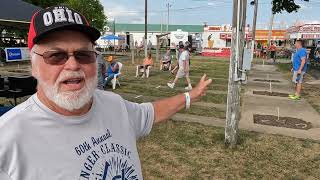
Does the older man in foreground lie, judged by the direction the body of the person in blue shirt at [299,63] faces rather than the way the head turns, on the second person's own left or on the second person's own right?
on the second person's own left

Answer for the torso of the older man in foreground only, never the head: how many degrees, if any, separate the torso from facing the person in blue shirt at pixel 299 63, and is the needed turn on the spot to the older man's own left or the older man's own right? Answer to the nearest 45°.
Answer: approximately 90° to the older man's own left

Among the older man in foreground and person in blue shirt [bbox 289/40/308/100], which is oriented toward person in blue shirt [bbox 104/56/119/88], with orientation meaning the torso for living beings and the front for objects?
person in blue shirt [bbox 289/40/308/100]

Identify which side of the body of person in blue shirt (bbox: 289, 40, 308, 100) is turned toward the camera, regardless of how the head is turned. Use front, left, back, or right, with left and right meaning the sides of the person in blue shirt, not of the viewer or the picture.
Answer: left

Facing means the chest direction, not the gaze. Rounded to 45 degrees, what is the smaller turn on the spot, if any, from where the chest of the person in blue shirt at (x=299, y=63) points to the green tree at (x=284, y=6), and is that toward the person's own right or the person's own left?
approximately 90° to the person's own right

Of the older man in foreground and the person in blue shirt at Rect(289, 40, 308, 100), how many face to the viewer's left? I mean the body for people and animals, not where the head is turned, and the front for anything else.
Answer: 1

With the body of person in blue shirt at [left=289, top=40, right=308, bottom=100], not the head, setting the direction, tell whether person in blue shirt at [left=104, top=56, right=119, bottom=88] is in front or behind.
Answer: in front

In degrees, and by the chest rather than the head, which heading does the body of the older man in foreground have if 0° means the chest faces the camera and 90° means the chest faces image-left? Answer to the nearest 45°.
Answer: approximately 315°

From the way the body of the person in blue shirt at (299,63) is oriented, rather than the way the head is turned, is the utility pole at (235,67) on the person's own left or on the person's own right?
on the person's own left
